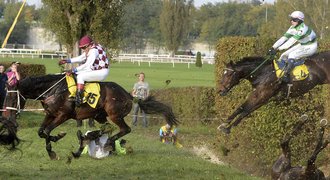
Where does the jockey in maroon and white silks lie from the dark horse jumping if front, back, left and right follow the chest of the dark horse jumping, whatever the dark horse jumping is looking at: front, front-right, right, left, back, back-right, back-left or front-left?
front

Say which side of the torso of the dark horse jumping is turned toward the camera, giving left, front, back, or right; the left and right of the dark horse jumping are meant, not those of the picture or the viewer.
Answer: left

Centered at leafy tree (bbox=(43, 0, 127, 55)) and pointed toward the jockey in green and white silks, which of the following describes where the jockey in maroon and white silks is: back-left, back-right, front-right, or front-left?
front-right

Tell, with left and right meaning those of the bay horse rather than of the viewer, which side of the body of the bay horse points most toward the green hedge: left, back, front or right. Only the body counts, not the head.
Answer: back

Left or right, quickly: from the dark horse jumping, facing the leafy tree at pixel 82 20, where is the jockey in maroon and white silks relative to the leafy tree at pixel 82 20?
left

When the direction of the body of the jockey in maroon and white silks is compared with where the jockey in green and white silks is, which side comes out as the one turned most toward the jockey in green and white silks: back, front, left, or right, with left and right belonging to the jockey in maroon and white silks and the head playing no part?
back

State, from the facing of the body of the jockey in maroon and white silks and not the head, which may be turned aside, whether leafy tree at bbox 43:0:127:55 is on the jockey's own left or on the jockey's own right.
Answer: on the jockey's own right

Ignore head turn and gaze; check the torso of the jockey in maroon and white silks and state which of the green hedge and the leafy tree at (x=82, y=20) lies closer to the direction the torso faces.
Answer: the leafy tree

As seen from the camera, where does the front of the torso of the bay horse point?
to the viewer's left

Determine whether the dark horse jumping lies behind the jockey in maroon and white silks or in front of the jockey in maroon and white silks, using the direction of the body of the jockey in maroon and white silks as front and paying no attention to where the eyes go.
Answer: behind

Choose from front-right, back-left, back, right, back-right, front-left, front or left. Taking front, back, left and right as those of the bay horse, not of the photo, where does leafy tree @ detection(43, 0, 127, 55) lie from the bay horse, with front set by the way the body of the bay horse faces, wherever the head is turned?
right

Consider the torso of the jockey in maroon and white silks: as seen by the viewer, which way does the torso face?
to the viewer's left
